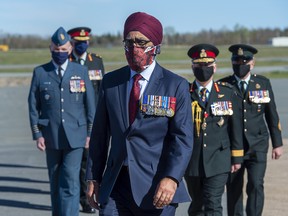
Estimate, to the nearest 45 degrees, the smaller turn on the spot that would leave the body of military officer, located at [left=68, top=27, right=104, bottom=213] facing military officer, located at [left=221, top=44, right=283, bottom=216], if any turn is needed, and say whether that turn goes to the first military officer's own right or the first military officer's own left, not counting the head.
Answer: approximately 45° to the first military officer's own left

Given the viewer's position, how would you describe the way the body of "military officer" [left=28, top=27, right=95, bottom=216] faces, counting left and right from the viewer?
facing the viewer

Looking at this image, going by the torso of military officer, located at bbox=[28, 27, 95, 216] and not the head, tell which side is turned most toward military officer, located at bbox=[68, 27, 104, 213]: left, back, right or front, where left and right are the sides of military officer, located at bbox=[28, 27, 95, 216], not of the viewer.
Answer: back

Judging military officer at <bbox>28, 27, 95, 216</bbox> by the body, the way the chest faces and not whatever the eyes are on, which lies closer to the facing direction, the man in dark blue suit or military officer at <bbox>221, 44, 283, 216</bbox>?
the man in dark blue suit

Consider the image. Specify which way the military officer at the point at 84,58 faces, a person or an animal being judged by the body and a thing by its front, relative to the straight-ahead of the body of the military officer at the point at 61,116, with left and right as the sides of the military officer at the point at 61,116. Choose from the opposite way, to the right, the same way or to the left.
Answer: the same way

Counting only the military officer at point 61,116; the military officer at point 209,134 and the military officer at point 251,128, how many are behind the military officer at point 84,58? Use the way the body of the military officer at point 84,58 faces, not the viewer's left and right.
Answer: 0

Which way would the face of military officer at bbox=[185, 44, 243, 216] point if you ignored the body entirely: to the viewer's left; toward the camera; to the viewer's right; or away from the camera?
toward the camera

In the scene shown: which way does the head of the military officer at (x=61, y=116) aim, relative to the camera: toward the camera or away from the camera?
toward the camera

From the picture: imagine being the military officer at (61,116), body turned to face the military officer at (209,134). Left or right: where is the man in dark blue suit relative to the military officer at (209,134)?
right

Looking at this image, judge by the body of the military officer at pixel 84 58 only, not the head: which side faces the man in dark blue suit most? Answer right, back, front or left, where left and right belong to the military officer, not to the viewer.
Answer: front

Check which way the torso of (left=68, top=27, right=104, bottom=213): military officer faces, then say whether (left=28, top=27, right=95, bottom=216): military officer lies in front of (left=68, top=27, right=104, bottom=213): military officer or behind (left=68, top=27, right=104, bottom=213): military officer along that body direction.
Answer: in front

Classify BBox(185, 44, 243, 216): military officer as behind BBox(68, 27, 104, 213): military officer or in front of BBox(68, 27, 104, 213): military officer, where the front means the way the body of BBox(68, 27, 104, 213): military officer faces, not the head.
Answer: in front

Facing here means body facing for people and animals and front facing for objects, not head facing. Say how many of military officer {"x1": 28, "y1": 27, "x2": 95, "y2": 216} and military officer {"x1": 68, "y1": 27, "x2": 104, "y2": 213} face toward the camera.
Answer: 2

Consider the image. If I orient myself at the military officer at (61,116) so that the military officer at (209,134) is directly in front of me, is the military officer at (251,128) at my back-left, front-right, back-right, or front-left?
front-left

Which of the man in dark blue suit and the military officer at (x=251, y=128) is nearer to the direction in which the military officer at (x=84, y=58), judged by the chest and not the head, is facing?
the man in dark blue suit

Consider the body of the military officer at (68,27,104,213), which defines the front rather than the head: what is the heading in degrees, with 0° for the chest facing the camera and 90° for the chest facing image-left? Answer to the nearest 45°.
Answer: approximately 0°
